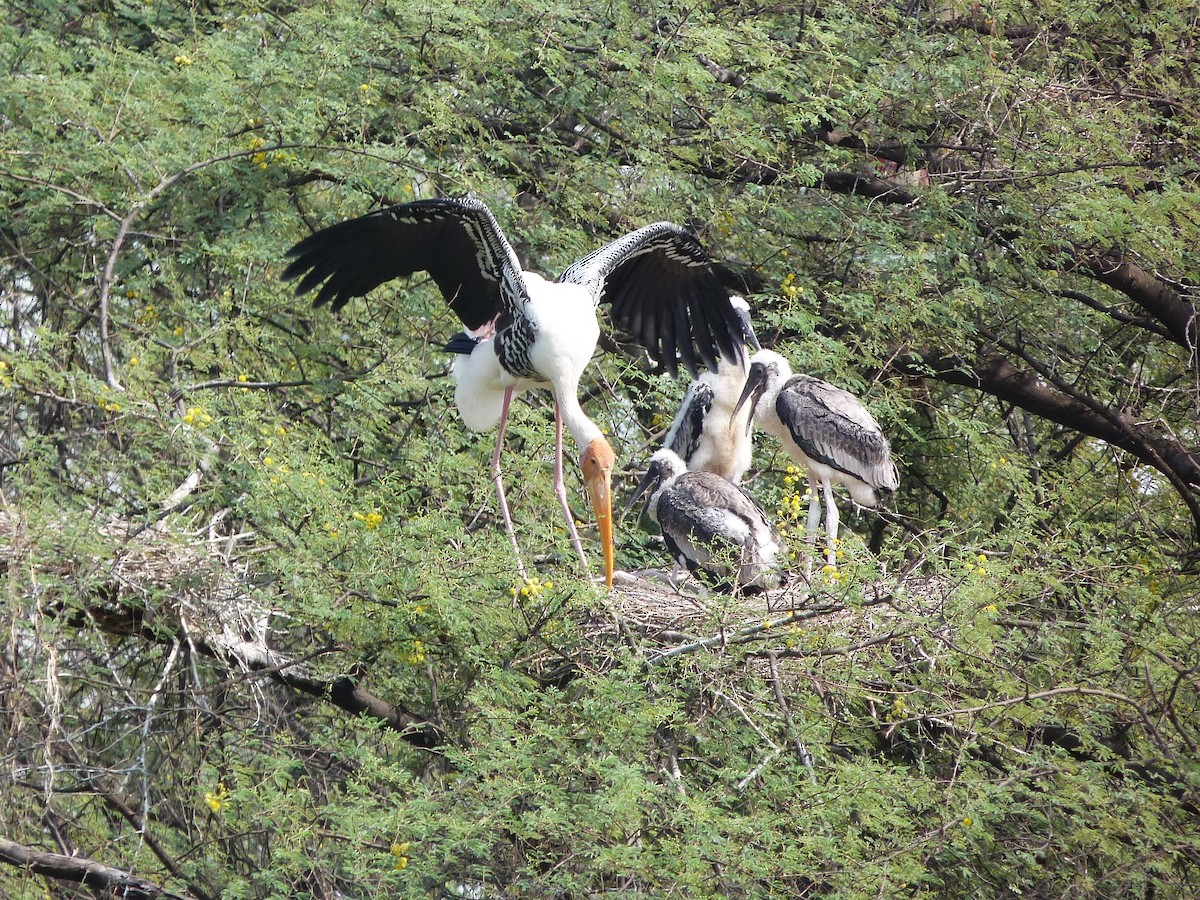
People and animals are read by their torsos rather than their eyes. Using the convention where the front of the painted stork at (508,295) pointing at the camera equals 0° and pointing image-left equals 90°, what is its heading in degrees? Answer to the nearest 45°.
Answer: approximately 315°
